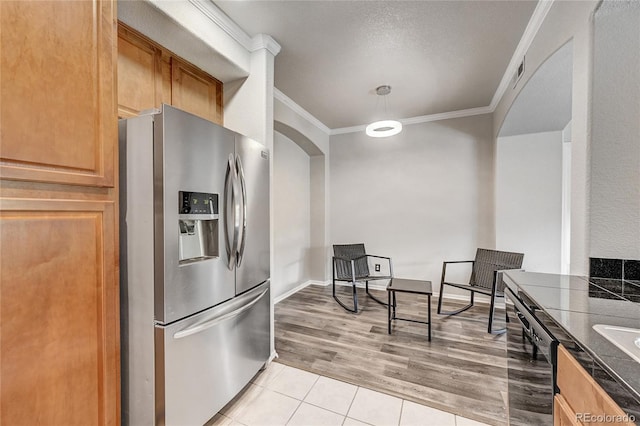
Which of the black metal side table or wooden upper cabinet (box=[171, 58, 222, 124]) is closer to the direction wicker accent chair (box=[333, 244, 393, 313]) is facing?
the black metal side table

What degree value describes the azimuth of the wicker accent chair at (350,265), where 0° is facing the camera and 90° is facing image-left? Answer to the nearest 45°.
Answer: approximately 315°

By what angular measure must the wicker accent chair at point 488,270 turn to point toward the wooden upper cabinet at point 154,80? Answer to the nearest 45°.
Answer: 0° — it already faces it

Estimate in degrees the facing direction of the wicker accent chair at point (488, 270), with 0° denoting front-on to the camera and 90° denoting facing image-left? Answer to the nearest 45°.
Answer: approximately 45°

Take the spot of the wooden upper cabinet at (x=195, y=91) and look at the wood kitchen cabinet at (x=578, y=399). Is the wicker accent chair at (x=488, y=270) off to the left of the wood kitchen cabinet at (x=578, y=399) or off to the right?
left

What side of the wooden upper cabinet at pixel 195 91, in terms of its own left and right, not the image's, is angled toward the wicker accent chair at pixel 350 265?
left

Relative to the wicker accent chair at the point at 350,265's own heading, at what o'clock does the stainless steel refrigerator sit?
The stainless steel refrigerator is roughly at 2 o'clock from the wicker accent chair.

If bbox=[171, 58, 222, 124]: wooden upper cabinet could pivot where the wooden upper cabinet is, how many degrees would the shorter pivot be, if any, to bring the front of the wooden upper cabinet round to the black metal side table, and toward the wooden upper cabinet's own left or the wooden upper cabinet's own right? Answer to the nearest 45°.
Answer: approximately 45° to the wooden upper cabinet's own left

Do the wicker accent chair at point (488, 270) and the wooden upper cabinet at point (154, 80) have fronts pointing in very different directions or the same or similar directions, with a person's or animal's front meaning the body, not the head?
very different directions

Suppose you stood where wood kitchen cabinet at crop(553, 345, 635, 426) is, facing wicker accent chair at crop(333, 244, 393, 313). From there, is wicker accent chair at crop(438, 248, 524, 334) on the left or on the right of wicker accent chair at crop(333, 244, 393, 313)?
right
